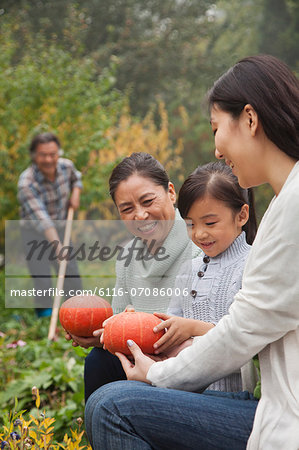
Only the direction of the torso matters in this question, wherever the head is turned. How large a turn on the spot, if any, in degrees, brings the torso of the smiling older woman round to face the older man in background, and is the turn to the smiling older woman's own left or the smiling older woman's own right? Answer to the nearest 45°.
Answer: approximately 135° to the smiling older woman's own right

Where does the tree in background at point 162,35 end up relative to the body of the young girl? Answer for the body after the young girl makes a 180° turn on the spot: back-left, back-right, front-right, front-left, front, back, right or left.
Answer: front-left

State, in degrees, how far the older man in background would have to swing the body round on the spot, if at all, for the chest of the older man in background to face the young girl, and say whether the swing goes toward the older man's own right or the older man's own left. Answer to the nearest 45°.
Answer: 0° — they already face them

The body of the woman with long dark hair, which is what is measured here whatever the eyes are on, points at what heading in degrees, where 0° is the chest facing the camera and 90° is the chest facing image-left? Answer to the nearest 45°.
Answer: approximately 90°

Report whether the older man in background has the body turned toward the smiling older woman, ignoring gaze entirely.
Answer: yes

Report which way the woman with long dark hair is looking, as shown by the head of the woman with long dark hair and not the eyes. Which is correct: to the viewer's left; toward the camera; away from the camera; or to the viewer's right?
to the viewer's left

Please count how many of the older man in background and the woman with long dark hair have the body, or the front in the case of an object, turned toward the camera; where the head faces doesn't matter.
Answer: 1
